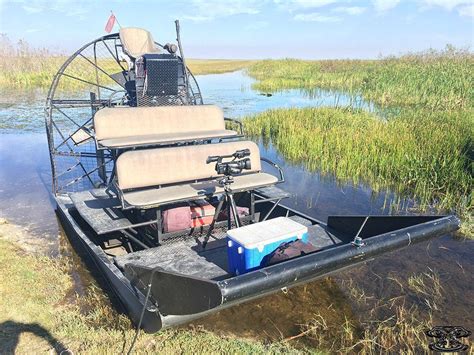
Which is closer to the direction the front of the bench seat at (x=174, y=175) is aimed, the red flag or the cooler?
the cooler

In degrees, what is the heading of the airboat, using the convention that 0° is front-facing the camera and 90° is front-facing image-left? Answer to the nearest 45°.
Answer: approximately 315°

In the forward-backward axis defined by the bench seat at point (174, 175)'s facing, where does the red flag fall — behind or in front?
behind

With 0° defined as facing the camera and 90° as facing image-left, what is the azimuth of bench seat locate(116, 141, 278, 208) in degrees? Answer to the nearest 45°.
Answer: approximately 315°
